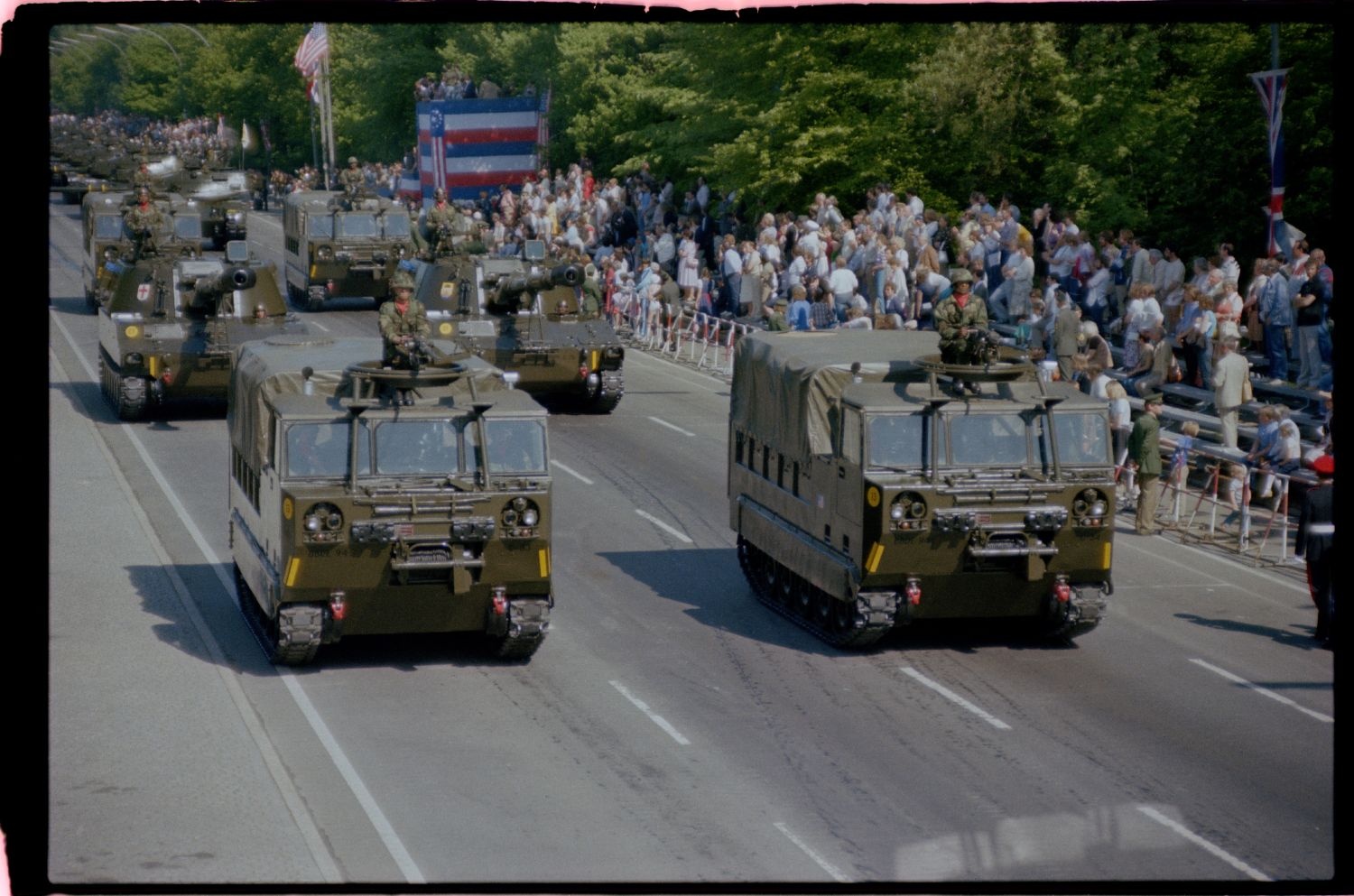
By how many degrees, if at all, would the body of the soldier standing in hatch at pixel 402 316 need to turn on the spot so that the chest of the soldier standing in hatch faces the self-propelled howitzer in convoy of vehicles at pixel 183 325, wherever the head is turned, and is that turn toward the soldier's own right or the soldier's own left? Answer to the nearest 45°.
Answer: approximately 180°

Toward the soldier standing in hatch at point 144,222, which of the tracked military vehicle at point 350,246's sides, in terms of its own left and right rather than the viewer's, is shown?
right

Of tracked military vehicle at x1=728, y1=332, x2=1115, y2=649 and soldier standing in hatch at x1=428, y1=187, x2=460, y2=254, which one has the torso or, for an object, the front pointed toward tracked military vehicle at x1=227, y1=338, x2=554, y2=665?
the soldier standing in hatch

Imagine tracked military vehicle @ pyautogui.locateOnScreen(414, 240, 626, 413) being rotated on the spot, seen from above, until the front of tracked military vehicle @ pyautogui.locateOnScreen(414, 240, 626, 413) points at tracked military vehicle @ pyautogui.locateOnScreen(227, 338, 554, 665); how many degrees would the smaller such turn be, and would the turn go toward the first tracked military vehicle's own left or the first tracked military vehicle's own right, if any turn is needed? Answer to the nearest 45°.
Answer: approximately 45° to the first tracked military vehicle's own right

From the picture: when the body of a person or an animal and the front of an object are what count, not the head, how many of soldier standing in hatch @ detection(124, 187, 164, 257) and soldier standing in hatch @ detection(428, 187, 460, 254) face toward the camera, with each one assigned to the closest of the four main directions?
2

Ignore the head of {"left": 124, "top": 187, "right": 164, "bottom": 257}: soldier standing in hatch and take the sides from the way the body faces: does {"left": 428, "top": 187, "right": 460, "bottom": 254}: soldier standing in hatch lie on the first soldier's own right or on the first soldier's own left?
on the first soldier's own left

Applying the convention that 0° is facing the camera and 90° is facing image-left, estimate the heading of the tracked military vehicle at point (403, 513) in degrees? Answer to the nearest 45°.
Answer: approximately 0°

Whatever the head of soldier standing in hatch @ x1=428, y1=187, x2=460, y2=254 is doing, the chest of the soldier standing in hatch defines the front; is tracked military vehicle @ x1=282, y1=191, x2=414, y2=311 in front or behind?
behind

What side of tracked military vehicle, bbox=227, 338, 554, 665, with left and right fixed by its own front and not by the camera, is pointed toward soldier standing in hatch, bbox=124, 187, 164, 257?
back

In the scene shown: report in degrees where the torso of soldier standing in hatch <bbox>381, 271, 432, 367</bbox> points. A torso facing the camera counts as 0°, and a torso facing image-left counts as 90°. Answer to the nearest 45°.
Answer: approximately 0°

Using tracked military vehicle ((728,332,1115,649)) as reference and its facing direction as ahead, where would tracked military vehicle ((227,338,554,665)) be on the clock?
tracked military vehicle ((227,338,554,665)) is roughly at 4 o'clock from tracked military vehicle ((728,332,1115,649)).
